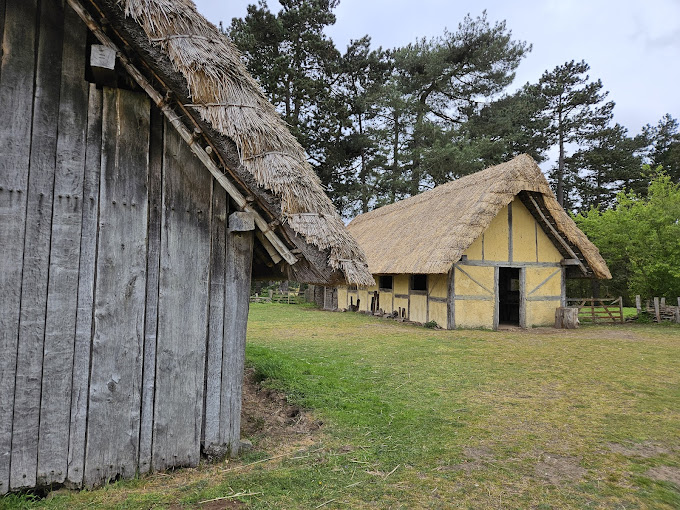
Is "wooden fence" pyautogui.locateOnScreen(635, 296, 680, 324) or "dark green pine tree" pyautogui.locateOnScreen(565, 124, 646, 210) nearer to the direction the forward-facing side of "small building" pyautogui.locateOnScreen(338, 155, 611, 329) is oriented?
the wooden fence

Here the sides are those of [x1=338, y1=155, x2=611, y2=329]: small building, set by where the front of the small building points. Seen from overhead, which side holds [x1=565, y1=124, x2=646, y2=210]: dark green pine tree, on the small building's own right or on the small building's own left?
on the small building's own left

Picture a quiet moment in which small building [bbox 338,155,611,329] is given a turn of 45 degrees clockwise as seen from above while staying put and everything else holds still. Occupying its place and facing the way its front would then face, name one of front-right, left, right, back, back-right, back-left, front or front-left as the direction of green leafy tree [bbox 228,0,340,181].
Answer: back-right

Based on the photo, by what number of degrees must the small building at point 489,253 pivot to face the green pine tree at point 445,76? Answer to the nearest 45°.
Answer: approximately 135° to its left

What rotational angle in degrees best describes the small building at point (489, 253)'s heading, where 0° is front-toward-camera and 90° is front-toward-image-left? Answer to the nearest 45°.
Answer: approximately 315°

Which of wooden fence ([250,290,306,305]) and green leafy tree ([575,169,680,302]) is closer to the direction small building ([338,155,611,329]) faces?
the green leafy tree

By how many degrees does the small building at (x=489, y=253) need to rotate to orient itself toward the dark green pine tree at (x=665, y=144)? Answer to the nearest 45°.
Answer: approximately 90° to its left

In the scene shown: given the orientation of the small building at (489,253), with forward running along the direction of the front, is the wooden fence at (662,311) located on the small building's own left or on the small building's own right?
on the small building's own left

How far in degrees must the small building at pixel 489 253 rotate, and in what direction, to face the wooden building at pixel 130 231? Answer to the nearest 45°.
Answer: approximately 45° to its right

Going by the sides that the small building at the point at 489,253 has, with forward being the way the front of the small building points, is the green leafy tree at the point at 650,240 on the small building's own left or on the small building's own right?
on the small building's own left
